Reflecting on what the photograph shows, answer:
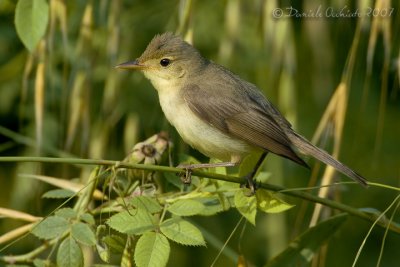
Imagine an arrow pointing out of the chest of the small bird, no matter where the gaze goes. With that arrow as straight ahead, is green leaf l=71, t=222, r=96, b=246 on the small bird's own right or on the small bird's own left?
on the small bird's own left

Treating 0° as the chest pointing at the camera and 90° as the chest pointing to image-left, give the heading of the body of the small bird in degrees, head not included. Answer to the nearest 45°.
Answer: approximately 90°

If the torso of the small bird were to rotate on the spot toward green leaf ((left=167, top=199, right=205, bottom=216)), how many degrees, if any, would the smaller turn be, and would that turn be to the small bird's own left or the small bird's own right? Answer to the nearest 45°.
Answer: approximately 90° to the small bird's own left

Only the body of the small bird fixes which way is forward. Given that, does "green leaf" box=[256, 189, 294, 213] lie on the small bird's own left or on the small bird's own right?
on the small bird's own left

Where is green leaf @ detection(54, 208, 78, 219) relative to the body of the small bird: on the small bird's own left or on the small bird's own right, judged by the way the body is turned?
on the small bird's own left

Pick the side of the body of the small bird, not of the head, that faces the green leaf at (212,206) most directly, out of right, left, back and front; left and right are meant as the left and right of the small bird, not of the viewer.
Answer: left
